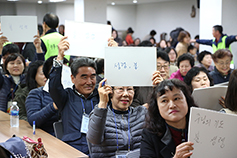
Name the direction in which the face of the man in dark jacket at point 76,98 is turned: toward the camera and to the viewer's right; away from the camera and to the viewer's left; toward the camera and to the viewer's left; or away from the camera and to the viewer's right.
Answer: toward the camera and to the viewer's right

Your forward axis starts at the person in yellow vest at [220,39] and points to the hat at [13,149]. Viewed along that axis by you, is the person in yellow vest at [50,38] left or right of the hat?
right

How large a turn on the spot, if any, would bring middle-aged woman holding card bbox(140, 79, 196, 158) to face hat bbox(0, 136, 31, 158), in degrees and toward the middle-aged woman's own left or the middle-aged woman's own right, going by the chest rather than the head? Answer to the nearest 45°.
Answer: approximately 90° to the middle-aged woman's own right

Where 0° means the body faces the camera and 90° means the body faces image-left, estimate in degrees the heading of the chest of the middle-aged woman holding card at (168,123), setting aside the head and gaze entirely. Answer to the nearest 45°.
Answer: approximately 315°

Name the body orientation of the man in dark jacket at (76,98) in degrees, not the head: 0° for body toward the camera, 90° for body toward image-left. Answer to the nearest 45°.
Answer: approximately 315°

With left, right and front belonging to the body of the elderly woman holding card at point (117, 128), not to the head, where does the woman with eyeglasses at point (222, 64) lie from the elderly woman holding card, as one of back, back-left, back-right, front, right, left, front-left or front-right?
back-left
